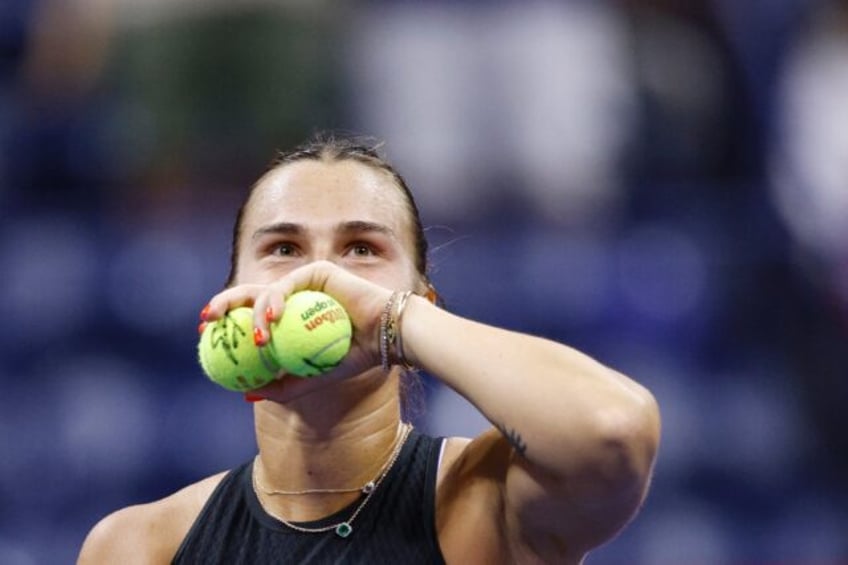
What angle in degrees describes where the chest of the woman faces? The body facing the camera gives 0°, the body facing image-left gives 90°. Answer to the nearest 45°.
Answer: approximately 0°
